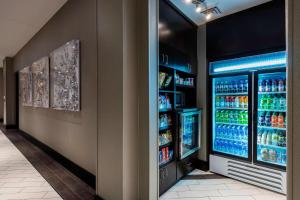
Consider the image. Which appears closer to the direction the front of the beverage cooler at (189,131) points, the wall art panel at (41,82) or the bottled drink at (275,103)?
the bottled drink

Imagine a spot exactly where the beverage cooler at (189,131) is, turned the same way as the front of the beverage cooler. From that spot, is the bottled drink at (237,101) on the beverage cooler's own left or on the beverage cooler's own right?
on the beverage cooler's own left

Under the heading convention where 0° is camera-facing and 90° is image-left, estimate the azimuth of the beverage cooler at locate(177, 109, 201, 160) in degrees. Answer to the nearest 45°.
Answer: approximately 315°

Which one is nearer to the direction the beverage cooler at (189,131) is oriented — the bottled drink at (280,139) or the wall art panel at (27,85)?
the bottled drink
